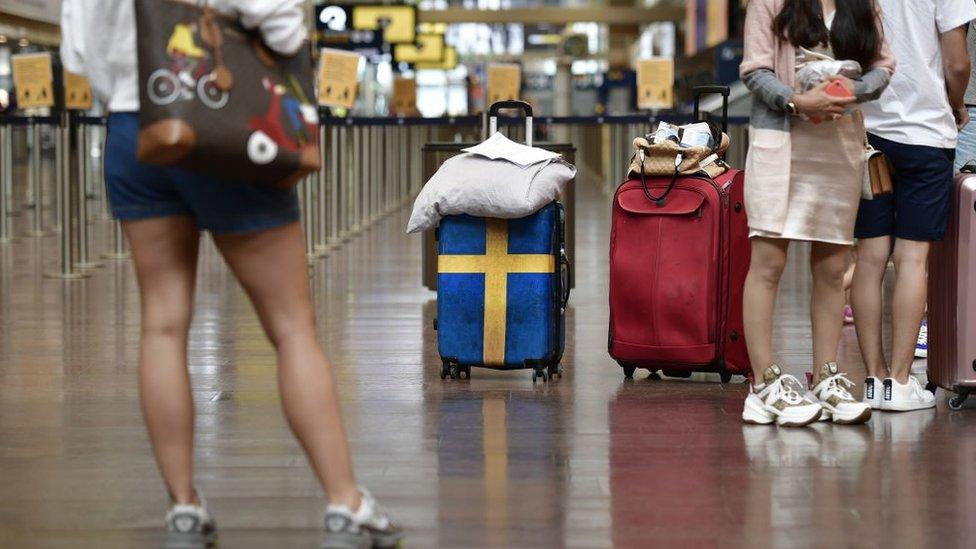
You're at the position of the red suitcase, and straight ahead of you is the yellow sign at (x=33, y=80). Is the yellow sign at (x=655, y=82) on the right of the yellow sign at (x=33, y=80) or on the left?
right

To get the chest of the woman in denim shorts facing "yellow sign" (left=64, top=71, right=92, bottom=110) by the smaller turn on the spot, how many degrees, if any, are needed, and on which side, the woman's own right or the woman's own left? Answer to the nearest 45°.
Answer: approximately 45° to the woman's own left

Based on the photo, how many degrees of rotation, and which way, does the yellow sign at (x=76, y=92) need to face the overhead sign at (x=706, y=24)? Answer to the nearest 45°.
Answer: approximately 135° to its left

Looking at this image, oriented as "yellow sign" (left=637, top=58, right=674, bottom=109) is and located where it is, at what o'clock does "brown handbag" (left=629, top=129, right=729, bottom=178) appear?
The brown handbag is roughly at 12 o'clock from the yellow sign.

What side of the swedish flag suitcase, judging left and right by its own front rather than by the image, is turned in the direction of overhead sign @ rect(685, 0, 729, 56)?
back

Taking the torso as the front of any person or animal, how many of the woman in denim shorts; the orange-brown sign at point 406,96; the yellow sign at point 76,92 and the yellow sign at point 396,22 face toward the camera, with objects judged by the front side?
3

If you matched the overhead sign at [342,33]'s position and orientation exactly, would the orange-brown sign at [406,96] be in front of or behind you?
in front

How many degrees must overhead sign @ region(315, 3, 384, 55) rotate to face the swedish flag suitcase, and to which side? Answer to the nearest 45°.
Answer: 0° — it already faces it
